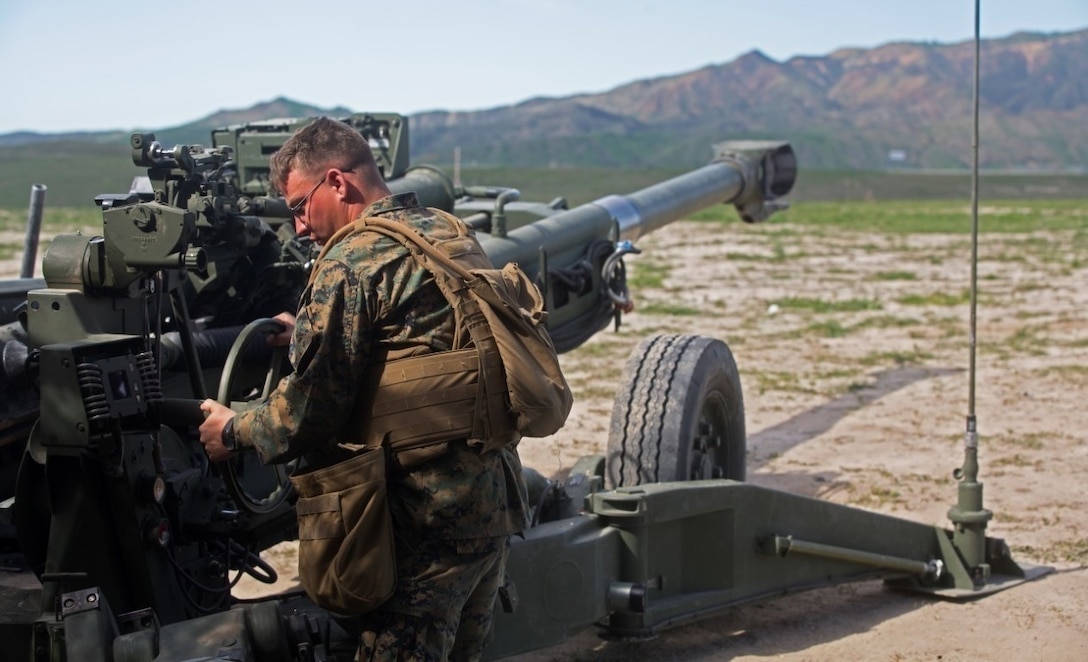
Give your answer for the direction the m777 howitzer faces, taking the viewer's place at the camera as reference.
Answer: facing away from the viewer and to the right of the viewer

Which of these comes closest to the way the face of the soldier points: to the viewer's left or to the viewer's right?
to the viewer's left
